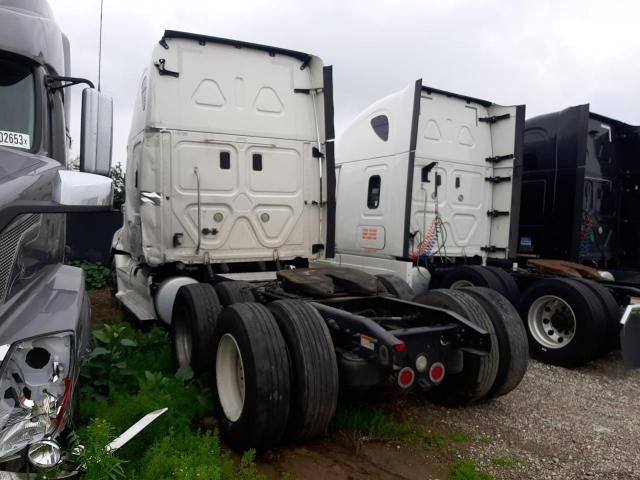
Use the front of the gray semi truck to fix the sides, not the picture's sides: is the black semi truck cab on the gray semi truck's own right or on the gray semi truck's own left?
on the gray semi truck's own left

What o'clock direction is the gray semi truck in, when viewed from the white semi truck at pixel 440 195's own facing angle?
The gray semi truck is roughly at 8 o'clock from the white semi truck.

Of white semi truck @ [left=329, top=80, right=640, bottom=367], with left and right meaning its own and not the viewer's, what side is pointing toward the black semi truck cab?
right

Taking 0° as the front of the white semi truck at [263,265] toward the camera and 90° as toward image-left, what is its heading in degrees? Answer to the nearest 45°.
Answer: approximately 135°

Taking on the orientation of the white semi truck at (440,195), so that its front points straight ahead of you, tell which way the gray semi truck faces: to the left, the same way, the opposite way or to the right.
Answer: the opposite way

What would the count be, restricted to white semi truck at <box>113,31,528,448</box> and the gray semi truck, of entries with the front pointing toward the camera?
1

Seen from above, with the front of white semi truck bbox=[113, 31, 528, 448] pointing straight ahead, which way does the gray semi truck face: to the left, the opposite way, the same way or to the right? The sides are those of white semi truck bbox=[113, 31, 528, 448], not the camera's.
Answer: the opposite way

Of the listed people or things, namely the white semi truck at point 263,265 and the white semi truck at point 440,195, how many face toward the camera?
0

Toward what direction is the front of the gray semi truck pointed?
toward the camera
